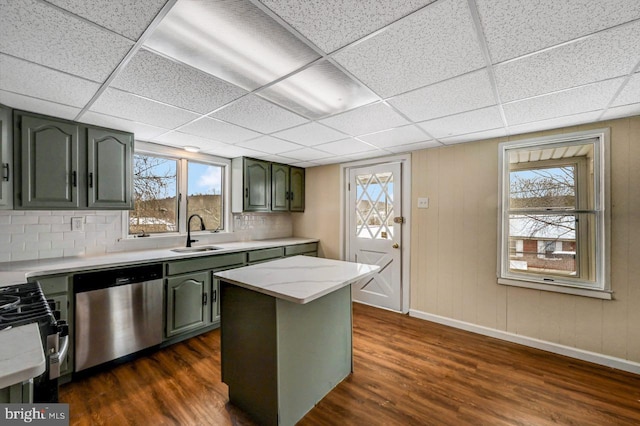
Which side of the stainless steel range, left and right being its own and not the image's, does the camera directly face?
right

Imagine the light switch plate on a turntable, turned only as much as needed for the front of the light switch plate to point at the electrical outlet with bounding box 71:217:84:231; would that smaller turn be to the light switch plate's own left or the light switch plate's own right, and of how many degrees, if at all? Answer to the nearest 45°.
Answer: approximately 45° to the light switch plate's own right

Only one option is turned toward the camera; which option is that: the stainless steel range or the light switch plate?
the light switch plate

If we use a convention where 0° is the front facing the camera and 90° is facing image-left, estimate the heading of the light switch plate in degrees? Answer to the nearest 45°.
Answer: approximately 0°

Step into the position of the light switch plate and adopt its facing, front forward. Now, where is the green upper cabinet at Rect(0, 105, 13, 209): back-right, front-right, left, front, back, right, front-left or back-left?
front-right

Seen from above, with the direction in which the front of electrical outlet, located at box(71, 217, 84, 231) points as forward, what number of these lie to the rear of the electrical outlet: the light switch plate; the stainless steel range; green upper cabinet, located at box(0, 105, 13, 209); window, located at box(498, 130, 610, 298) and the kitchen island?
0

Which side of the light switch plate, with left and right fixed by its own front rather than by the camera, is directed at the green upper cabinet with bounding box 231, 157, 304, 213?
right

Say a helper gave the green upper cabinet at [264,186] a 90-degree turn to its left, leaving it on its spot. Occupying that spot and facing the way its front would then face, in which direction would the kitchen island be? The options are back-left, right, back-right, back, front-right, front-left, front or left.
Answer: back-right

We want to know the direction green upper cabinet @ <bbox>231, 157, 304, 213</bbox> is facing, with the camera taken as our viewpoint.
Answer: facing the viewer and to the right of the viewer

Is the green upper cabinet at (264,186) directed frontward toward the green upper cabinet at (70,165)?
no

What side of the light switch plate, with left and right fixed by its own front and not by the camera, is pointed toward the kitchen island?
front

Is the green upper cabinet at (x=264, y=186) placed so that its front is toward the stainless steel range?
no

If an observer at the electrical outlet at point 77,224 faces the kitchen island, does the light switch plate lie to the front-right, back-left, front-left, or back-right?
front-left
